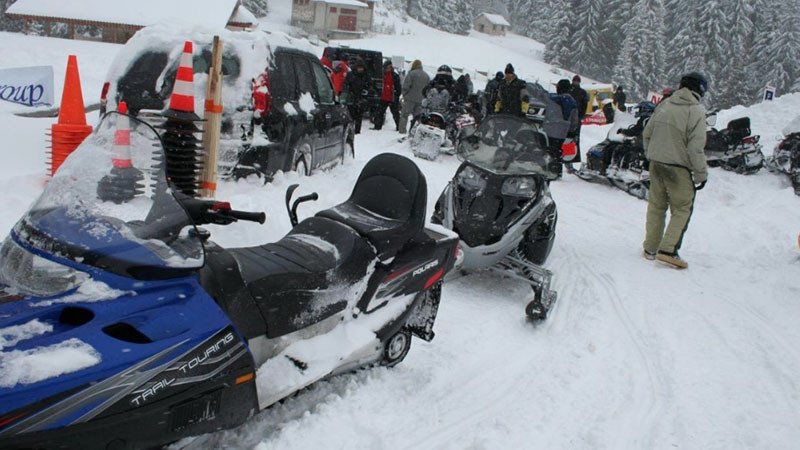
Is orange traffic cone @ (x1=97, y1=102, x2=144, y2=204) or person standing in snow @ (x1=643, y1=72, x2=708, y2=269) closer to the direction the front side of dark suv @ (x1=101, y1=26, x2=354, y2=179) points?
the person standing in snow

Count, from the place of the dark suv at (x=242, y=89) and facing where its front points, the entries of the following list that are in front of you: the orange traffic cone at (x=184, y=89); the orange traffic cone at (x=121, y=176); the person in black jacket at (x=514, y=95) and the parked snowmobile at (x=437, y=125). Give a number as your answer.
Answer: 2

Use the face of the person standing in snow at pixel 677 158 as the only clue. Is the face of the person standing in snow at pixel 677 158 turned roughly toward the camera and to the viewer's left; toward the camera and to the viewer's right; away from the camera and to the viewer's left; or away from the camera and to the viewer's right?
away from the camera and to the viewer's right

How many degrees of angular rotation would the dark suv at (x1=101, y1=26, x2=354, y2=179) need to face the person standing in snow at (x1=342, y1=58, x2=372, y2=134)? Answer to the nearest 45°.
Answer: approximately 45° to its left

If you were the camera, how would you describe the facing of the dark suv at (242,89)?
facing away from the viewer and to the right of the viewer

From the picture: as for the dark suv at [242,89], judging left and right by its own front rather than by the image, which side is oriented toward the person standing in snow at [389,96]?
front

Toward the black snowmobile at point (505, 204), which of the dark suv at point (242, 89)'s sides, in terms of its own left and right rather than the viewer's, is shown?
right

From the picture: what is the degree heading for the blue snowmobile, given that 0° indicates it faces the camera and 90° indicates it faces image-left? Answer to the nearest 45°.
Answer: approximately 45°

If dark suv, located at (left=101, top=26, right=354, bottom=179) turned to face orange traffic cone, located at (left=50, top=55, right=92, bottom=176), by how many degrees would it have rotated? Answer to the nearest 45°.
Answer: approximately 180°

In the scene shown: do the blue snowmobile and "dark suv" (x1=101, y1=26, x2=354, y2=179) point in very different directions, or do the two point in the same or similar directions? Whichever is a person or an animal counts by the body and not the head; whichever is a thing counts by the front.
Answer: very different directions

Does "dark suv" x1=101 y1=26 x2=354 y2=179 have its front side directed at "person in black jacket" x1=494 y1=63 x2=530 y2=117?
yes

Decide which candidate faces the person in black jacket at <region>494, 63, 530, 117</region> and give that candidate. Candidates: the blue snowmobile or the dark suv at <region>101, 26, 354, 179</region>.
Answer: the dark suv
